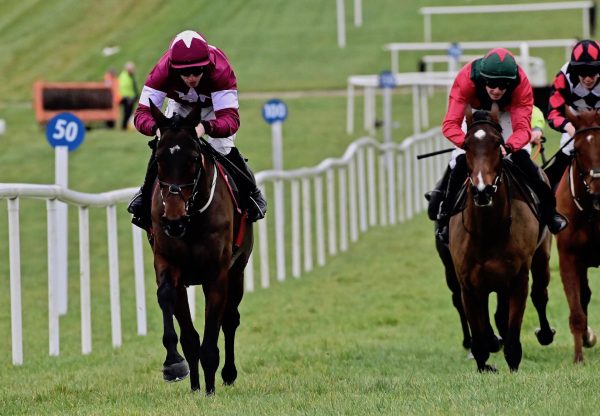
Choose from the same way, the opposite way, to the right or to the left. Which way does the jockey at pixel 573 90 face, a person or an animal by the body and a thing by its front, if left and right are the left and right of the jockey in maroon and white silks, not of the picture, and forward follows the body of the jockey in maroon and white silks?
the same way

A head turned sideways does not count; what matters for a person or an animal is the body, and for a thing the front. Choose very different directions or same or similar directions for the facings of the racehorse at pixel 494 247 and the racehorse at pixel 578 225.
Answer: same or similar directions

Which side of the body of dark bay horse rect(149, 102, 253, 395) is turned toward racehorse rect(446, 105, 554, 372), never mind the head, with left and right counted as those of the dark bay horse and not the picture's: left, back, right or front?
left

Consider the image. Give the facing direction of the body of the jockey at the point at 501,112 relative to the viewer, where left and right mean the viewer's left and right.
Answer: facing the viewer

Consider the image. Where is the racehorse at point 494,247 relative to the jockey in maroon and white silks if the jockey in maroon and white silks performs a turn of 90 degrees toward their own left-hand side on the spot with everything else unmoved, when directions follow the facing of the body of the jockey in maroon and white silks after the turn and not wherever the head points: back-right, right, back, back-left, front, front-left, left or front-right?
front

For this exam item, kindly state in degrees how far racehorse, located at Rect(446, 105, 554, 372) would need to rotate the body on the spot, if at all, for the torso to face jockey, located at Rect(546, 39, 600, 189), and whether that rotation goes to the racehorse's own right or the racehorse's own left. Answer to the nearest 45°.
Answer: approximately 135° to the racehorse's own left

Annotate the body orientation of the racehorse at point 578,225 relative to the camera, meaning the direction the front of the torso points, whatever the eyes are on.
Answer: toward the camera

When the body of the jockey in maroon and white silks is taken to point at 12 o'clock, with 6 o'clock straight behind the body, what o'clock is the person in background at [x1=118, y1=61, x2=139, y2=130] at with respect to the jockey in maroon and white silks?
The person in background is roughly at 6 o'clock from the jockey in maroon and white silks.

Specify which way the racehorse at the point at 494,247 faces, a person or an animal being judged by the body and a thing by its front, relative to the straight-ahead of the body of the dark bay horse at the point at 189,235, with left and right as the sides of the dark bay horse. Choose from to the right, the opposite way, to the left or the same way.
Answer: the same way

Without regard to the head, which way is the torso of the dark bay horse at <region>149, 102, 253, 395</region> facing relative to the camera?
toward the camera
